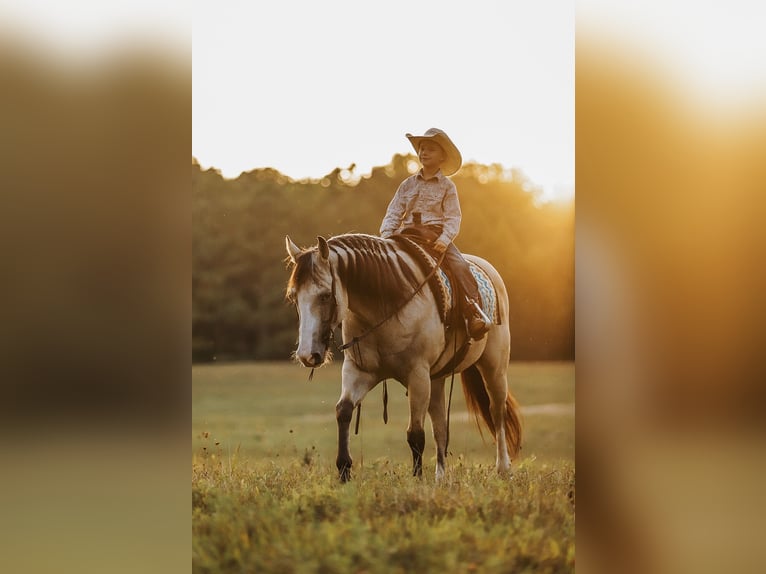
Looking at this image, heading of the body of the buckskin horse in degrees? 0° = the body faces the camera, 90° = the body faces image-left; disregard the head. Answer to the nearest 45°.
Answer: approximately 45°

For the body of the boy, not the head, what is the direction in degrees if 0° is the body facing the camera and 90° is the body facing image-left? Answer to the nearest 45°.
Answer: approximately 45°

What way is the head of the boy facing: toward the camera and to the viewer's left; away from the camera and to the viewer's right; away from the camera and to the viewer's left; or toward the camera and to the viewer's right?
toward the camera and to the viewer's left
